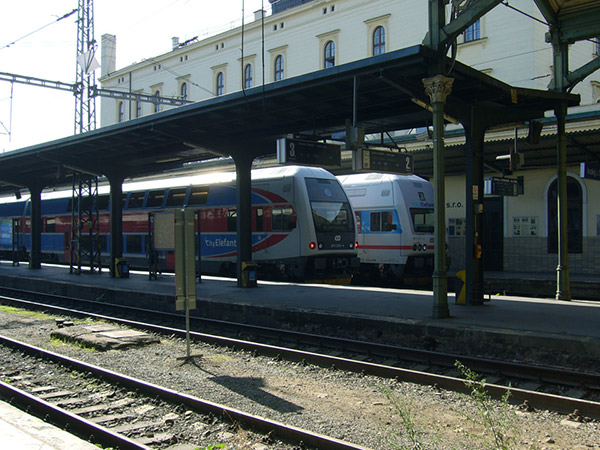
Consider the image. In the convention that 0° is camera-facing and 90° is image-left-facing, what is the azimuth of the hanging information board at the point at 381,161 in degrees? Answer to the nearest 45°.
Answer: approximately 315°

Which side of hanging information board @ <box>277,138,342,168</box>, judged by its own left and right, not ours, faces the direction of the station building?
left

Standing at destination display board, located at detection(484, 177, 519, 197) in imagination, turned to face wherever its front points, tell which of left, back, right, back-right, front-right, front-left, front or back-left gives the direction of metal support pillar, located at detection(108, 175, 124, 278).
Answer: back-right

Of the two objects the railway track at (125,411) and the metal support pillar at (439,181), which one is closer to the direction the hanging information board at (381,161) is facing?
the metal support pillar

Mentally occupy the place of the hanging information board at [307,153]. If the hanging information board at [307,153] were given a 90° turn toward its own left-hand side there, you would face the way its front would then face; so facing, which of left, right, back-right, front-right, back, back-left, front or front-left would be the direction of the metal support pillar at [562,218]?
front-right

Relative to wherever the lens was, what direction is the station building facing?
facing the viewer and to the left of the viewer

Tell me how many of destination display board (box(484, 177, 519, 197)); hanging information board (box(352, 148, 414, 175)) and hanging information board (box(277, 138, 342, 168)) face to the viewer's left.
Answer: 0

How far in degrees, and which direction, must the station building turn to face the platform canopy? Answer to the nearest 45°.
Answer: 0° — it already faces it

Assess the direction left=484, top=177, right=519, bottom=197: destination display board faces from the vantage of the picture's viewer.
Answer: facing the viewer and to the right of the viewer
